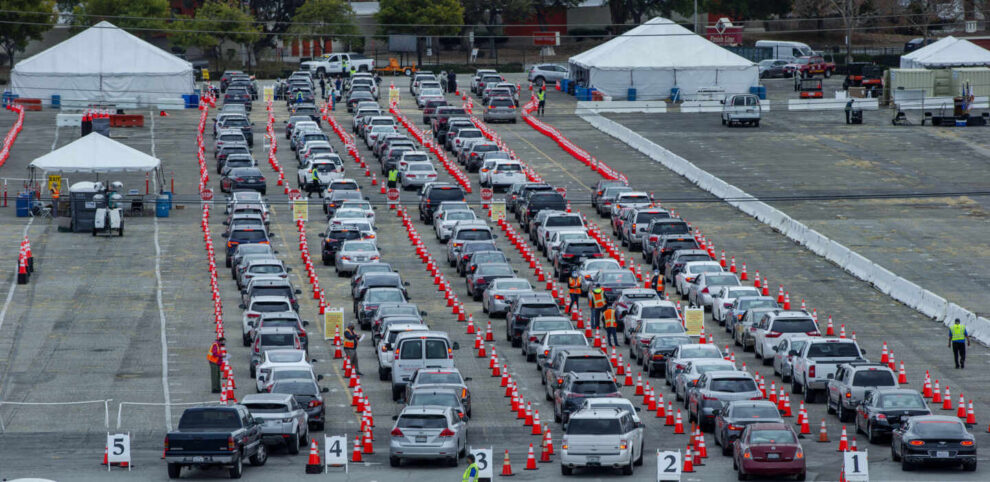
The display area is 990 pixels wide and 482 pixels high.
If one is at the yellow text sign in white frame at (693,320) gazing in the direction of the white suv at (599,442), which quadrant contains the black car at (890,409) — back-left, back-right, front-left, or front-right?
front-left

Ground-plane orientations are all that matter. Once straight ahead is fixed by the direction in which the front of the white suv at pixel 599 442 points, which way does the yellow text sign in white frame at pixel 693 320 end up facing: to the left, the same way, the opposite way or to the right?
the opposite way

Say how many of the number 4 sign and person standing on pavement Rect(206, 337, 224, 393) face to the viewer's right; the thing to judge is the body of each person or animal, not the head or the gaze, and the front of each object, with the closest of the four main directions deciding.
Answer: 1

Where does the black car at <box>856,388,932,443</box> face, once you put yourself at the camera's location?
facing away from the viewer and to the left of the viewer

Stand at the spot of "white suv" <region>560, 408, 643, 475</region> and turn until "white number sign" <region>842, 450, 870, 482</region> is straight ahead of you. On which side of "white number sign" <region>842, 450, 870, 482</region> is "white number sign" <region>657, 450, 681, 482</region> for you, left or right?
right

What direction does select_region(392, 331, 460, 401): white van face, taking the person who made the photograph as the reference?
facing away from the viewer

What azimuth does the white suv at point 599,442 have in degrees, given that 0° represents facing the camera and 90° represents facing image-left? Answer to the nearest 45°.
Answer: approximately 180°

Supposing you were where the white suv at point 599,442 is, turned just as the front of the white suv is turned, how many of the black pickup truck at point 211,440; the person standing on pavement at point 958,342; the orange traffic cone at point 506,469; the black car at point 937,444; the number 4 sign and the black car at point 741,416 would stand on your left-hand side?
3

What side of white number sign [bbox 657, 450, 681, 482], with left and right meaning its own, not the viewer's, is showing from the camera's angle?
front

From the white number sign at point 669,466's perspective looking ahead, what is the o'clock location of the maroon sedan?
The maroon sedan is roughly at 8 o'clock from the white number sign.

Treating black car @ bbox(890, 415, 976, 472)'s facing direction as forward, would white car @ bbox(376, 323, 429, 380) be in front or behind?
in front

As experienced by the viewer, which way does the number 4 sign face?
facing the viewer

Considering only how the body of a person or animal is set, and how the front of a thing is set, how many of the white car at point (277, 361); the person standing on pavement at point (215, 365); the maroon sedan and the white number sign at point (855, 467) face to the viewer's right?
1

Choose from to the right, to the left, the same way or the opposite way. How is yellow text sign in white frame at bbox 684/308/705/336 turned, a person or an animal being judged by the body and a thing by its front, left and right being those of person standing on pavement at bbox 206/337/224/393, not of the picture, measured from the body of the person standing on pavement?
to the right

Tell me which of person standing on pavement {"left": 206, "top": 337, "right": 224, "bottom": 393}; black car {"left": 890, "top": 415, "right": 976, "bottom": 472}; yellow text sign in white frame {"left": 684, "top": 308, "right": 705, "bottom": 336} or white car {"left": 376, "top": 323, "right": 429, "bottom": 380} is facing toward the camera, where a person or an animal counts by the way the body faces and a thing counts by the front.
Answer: the yellow text sign in white frame

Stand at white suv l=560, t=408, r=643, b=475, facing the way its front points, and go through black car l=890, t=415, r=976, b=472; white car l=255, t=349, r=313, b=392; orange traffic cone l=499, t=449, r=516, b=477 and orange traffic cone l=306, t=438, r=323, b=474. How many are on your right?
1

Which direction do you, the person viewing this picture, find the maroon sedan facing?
facing away from the viewer

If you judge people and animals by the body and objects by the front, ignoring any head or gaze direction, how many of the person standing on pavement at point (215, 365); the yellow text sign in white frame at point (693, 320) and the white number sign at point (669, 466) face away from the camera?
0
